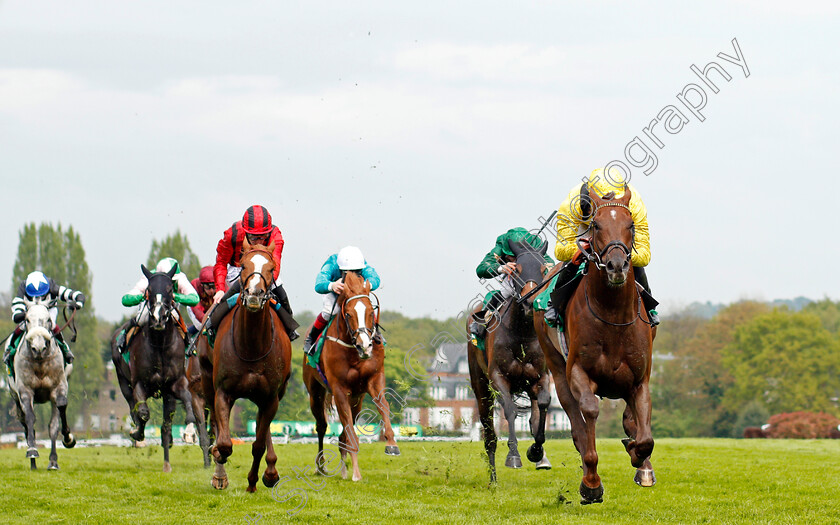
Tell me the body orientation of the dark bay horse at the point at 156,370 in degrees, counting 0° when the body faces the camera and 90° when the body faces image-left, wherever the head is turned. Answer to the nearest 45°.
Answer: approximately 0°

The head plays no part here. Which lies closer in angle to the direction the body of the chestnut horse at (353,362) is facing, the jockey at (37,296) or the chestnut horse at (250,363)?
the chestnut horse

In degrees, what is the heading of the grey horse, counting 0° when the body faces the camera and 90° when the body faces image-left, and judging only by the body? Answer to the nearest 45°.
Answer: approximately 0°

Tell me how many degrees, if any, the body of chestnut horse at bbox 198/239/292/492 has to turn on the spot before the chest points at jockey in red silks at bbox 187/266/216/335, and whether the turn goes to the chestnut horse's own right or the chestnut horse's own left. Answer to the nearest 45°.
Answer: approximately 180°

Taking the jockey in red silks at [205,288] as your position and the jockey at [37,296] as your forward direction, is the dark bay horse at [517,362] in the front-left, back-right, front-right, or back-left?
back-left
